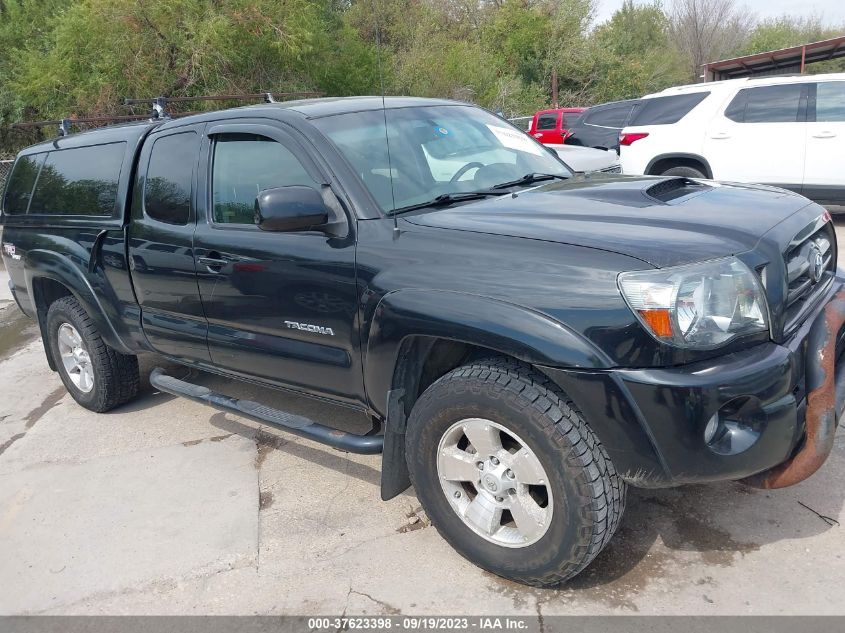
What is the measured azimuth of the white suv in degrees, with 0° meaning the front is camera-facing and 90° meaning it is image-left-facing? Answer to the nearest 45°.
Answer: approximately 270°

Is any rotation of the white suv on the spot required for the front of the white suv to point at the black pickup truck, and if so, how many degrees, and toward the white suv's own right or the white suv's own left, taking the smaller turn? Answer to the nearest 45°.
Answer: approximately 90° to the white suv's own right

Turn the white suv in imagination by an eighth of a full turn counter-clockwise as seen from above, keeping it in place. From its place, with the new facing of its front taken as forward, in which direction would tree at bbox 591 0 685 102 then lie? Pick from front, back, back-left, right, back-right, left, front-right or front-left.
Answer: front-left

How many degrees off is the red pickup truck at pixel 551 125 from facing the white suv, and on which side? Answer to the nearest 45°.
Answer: approximately 90° to its right

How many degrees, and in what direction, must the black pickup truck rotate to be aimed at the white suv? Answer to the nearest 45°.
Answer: approximately 90° to its left

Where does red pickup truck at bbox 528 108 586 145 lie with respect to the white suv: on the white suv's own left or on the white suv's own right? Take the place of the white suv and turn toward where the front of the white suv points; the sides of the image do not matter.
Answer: on the white suv's own left

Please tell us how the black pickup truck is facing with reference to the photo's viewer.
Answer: facing the viewer and to the right of the viewer
